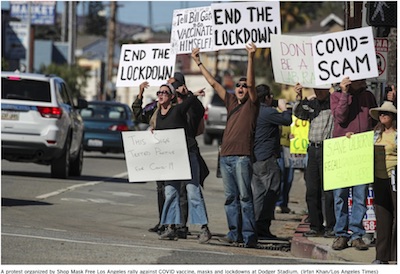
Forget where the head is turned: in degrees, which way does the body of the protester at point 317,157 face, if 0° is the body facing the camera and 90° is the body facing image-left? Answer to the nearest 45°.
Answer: approximately 45°

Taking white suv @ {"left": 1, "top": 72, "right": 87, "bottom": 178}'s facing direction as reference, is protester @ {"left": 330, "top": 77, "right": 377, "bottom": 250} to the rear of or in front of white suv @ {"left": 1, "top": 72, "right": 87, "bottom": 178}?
to the rear

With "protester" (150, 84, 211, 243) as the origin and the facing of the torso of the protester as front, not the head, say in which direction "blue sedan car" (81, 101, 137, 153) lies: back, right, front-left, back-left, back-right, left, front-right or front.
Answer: back-right

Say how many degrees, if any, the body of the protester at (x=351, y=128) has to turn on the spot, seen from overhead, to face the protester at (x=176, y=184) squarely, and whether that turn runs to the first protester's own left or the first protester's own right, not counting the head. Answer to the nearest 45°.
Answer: approximately 90° to the first protester's own right

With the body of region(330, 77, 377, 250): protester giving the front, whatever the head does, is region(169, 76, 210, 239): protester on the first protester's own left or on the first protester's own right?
on the first protester's own right

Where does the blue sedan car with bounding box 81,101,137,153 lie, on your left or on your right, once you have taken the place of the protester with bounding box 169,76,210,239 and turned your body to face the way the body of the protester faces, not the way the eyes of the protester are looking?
on your right

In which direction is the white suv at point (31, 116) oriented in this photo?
away from the camera
